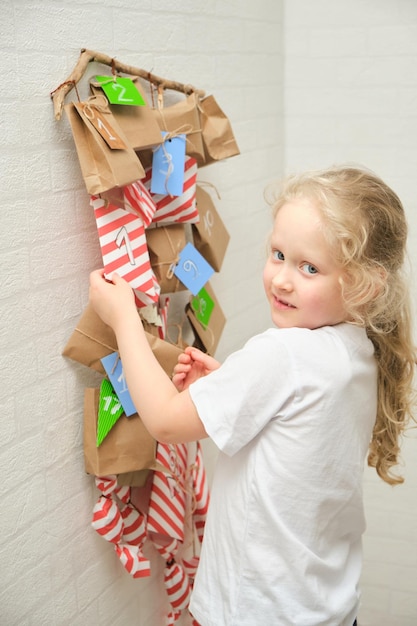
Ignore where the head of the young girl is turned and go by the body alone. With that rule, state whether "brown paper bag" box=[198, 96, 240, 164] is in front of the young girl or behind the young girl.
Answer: in front

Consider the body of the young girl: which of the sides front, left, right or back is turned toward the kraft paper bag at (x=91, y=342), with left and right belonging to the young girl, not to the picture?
front

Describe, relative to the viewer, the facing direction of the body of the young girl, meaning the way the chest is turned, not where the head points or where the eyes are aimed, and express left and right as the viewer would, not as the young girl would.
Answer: facing away from the viewer and to the left of the viewer

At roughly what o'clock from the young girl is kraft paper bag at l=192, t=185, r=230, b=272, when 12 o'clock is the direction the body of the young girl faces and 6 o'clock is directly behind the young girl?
The kraft paper bag is roughly at 1 o'clock from the young girl.

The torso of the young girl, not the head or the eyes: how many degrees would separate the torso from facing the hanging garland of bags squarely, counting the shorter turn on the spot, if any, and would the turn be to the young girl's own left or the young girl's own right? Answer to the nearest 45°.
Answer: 0° — they already face it

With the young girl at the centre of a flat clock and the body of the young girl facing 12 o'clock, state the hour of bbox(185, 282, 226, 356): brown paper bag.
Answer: The brown paper bag is roughly at 1 o'clock from the young girl.

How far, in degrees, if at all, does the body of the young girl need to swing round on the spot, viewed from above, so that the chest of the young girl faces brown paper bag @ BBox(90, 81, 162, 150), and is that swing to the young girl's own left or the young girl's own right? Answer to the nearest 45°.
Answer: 0° — they already face it

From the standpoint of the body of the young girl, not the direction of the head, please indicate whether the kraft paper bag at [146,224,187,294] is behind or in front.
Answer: in front
